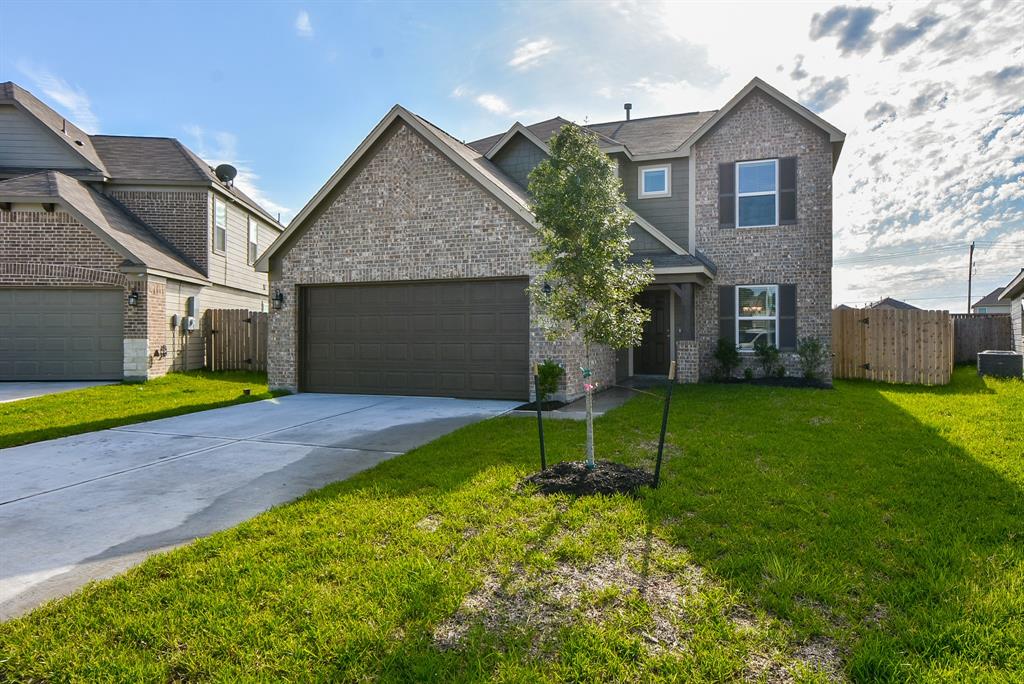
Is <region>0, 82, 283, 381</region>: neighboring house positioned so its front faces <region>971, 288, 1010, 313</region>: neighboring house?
no

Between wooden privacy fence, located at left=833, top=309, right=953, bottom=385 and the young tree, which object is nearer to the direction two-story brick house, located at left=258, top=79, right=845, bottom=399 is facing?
the young tree

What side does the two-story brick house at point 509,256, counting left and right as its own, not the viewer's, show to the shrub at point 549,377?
front

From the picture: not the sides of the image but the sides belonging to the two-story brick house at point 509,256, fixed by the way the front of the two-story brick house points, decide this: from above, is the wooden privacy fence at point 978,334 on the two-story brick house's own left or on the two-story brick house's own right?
on the two-story brick house's own left

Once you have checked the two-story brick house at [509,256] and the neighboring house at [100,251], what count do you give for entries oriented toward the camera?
2

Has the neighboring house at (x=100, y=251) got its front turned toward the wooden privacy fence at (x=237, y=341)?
no

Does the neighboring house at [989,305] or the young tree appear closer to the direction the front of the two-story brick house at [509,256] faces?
the young tree

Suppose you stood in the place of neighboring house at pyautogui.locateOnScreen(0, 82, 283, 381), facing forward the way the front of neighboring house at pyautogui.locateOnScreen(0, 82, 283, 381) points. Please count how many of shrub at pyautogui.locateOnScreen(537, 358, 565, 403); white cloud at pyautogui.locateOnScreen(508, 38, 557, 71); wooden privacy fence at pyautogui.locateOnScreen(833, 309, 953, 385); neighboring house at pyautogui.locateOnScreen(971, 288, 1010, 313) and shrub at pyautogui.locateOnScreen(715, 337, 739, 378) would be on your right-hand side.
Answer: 0

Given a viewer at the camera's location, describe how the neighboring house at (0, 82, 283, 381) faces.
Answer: facing the viewer

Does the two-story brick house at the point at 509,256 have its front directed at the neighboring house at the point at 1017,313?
no

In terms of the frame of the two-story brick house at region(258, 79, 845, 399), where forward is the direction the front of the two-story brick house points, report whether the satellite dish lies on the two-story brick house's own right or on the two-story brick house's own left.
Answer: on the two-story brick house's own right

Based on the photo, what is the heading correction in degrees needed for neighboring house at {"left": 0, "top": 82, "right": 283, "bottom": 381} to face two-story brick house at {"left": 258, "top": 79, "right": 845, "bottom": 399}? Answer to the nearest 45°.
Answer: approximately 45° to its left

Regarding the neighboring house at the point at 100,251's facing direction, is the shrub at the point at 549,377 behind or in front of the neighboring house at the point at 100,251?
in front

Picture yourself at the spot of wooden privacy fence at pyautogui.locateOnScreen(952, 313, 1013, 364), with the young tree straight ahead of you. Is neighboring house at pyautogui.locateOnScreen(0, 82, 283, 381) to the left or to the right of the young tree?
right

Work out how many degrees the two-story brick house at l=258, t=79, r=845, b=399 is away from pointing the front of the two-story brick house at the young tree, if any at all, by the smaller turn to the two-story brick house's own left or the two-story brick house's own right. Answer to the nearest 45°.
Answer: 0° — it already faces it

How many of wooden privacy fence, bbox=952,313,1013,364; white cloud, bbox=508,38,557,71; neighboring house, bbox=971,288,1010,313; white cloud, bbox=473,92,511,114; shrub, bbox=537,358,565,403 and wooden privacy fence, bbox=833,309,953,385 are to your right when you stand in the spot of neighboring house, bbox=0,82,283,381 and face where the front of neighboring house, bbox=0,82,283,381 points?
0

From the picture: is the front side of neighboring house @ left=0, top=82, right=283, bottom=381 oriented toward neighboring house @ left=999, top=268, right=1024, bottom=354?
no
